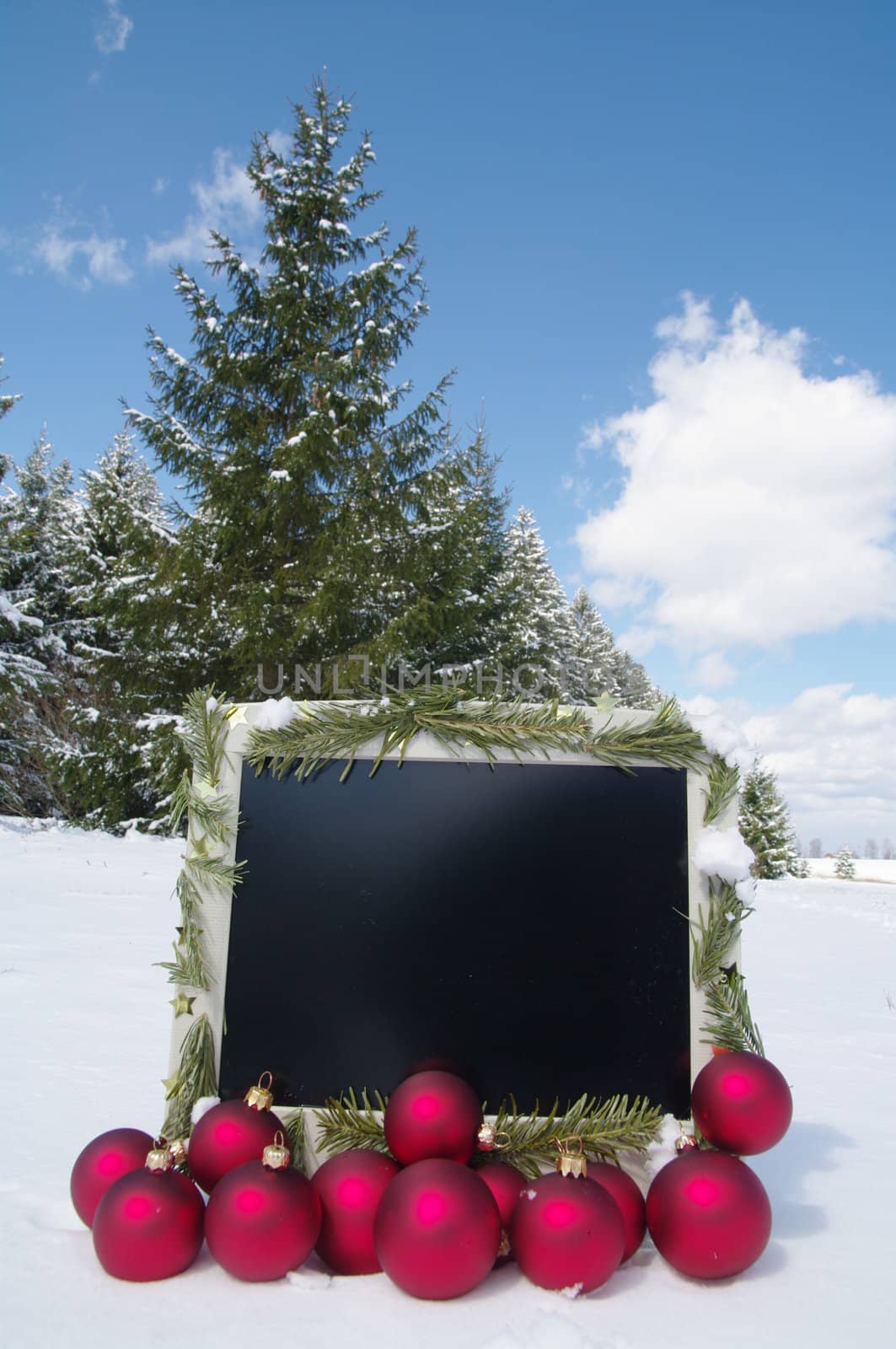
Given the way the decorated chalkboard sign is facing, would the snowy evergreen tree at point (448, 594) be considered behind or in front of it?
behind

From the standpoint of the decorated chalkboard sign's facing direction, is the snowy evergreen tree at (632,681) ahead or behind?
behind

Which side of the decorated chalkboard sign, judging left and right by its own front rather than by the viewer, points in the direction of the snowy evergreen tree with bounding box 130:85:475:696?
back

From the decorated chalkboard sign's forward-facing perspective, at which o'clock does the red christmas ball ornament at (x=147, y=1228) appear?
The red christmas ball ornament is roughly at 2 o'clock from the decorated chalkboard sign.

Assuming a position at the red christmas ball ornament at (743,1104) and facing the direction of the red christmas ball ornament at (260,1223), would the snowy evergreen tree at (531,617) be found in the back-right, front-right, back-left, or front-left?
back-right

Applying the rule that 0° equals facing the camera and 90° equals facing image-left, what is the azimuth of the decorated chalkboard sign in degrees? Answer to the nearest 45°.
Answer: approximately 0°

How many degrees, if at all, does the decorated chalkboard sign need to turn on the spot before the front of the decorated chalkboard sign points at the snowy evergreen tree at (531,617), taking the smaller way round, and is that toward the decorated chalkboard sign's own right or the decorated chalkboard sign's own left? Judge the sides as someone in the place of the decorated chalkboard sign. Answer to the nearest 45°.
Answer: approximately 180°

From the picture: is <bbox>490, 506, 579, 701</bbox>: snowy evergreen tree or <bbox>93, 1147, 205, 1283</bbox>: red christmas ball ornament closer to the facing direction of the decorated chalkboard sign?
the red christmas ball ornament
